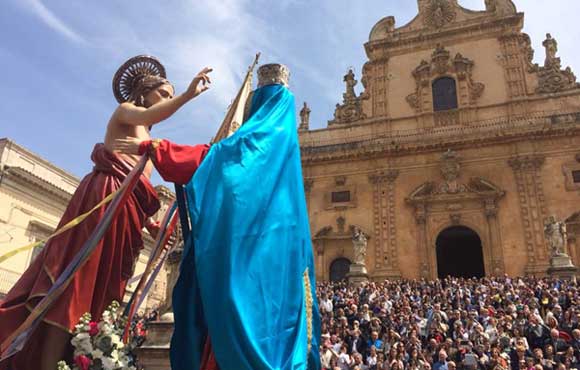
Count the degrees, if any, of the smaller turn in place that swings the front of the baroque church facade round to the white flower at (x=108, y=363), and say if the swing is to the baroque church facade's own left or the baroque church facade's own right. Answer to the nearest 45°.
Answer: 0° — it already faces it

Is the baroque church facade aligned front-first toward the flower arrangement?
yes

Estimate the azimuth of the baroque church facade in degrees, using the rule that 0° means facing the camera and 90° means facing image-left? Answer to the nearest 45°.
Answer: approximately 0°
